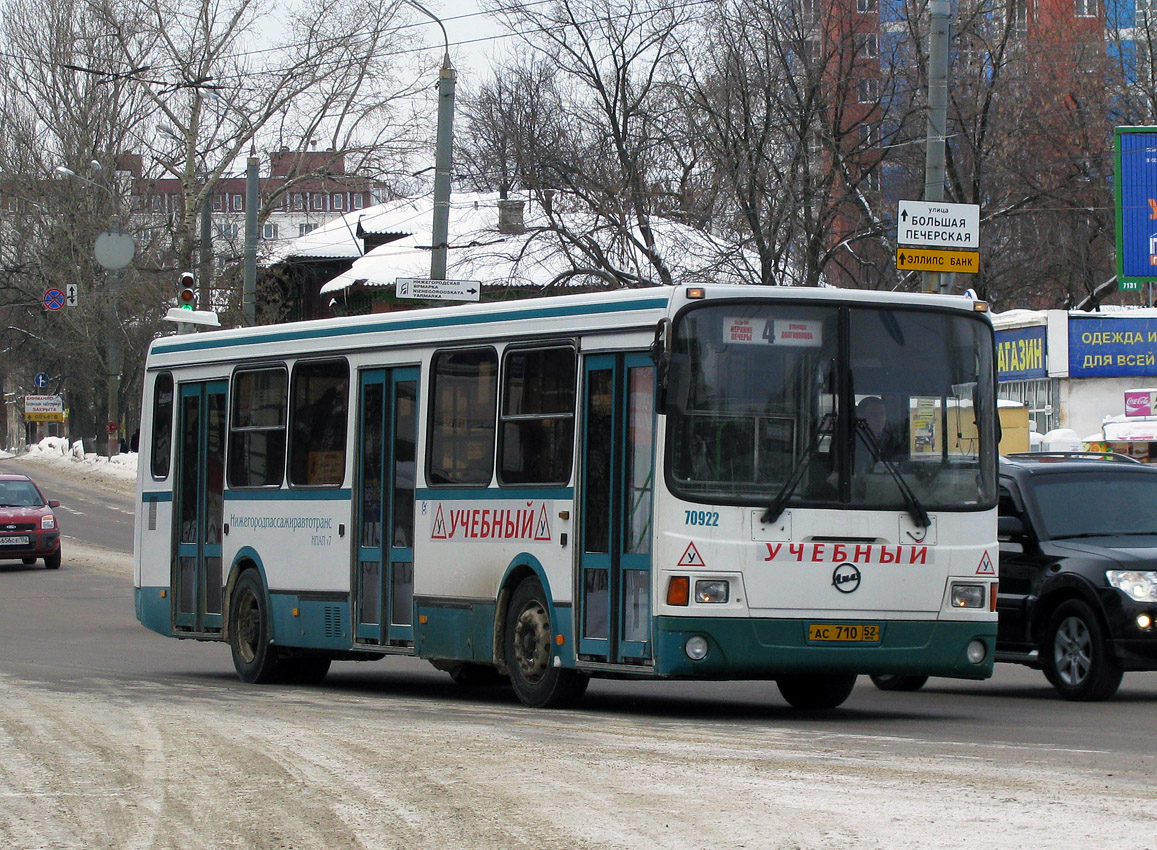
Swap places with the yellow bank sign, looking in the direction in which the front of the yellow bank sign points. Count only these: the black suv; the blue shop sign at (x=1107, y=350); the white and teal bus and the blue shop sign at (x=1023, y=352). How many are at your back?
2

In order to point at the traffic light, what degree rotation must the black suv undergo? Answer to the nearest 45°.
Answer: approximately 180°

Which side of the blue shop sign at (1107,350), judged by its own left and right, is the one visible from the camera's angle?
front

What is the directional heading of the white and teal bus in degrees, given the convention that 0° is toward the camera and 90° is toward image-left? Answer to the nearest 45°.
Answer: approximately 315°

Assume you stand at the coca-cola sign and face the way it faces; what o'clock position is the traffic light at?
The traffic light is roughly at 2 o'clock from the coca-cola sign.

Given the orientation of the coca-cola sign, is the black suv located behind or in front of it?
in front

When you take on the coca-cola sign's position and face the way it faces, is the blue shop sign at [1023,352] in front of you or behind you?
behind

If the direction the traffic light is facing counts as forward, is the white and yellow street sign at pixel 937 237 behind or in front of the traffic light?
in front

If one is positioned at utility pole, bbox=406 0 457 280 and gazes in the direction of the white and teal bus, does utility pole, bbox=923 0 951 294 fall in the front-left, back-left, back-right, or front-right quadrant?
front-left

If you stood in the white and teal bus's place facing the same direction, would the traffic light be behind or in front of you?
behind

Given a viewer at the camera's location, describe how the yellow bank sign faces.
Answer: facing the viewer

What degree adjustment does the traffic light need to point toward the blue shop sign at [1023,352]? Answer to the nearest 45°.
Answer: approximately 90° to its left

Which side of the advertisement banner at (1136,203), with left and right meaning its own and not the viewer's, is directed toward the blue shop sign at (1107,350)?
front

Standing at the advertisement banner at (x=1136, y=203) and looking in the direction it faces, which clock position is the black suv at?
The black suv is roughly at 12 o'clock from the advertisement banner.
